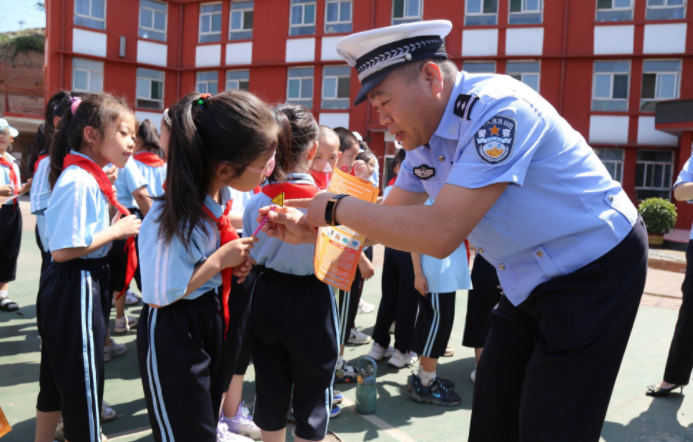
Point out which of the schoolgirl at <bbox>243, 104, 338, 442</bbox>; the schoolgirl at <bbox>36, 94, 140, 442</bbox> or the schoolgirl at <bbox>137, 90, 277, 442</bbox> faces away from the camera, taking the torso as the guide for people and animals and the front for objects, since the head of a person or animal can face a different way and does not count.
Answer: the schoolgirl at <bbox>243, 104, 338, 442</bbox>

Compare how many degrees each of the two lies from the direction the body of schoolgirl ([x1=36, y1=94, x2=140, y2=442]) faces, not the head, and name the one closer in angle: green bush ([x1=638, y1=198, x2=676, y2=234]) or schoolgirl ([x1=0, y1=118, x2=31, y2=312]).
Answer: the green bush

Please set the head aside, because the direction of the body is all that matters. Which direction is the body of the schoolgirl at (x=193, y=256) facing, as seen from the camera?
to the viewer's right

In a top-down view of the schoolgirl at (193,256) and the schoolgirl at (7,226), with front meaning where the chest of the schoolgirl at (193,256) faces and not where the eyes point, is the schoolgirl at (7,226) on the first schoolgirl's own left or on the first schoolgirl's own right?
on the first schoolgirl's own left

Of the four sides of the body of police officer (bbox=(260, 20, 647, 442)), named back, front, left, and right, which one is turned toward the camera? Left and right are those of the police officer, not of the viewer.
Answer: left

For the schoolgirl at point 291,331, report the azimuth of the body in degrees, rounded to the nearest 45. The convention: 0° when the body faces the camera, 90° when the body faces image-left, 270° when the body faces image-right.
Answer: approximately 180°

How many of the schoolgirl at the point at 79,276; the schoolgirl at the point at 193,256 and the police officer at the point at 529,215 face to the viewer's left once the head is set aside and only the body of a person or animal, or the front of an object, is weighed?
1

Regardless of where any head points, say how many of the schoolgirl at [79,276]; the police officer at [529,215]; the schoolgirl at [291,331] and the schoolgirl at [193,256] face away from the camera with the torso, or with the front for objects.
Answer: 1

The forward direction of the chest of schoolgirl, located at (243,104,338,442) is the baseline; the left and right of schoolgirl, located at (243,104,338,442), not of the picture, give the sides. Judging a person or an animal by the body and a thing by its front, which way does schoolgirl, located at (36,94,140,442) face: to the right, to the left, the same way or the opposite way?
to the right

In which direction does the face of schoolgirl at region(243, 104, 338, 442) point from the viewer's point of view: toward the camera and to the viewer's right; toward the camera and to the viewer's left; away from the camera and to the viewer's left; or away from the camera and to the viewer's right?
away from the camera and to the viewer's right

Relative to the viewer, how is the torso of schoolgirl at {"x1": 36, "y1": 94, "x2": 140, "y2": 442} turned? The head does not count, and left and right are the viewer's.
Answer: facing to the right of the viewer
